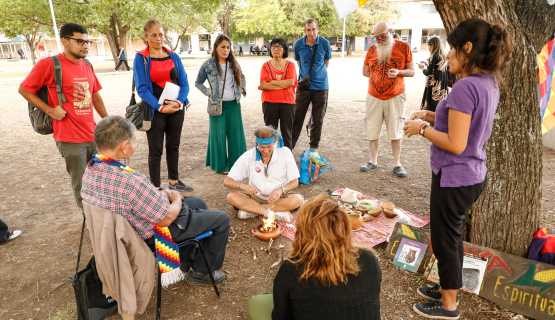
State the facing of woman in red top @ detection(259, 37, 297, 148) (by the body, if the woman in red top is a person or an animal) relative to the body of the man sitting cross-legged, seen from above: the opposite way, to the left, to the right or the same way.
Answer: the same way

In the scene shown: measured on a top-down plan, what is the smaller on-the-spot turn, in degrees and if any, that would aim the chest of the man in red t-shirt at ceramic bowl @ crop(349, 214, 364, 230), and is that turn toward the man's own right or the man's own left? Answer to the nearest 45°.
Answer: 0° — they already face it

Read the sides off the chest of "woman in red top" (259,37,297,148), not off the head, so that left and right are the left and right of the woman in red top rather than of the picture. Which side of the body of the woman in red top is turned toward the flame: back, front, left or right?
front

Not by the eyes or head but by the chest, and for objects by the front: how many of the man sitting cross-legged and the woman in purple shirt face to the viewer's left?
1

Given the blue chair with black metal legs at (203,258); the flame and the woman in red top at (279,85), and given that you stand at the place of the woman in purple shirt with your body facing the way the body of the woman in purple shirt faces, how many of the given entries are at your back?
0

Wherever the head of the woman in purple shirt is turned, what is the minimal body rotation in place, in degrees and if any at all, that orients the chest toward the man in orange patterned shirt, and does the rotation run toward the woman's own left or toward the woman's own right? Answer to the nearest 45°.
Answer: approximately 90° to the woman's own right

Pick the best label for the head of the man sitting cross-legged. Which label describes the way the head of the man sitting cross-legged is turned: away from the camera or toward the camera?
toward the camera

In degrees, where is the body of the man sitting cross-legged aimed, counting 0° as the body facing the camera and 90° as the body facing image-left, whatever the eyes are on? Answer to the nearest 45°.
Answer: approximately 0°

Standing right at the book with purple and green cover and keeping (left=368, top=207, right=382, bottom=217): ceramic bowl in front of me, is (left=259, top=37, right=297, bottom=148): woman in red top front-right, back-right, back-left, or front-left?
front-left

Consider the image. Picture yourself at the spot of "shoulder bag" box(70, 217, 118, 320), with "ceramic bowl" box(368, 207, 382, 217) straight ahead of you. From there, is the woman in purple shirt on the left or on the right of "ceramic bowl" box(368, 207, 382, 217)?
right

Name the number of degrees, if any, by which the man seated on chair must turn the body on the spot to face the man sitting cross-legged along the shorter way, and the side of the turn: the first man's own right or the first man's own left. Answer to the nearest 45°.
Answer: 0° — they already face them

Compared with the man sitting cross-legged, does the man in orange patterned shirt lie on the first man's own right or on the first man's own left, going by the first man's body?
on the first man's own left

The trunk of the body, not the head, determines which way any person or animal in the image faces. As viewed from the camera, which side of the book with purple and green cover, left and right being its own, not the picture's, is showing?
front

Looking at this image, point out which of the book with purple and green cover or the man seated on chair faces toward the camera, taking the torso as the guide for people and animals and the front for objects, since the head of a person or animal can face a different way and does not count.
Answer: the book with purple and green cover

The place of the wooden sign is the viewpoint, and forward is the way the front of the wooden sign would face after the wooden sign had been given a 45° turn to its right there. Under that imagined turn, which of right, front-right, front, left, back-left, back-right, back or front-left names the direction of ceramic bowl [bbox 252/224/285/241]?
front

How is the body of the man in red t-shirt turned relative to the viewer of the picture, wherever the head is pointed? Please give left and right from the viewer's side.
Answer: facing the viewer and to the right of the viewer

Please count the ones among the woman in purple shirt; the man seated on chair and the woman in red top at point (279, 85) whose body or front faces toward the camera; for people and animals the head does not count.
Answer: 1

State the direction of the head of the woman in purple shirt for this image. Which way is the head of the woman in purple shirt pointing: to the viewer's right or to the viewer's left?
to the viewer's left

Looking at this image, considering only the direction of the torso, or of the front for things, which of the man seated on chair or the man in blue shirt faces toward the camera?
the man in blue shirt

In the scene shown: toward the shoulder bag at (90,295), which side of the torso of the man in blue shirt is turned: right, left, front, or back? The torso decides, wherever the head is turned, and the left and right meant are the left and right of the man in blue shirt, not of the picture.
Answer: front

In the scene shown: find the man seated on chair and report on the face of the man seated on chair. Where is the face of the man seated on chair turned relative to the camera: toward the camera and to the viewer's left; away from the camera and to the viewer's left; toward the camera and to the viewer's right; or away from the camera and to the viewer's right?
away from the camera and to the viewer's right

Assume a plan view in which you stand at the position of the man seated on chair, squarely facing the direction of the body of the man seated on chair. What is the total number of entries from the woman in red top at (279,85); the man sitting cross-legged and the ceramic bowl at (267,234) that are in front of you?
3
